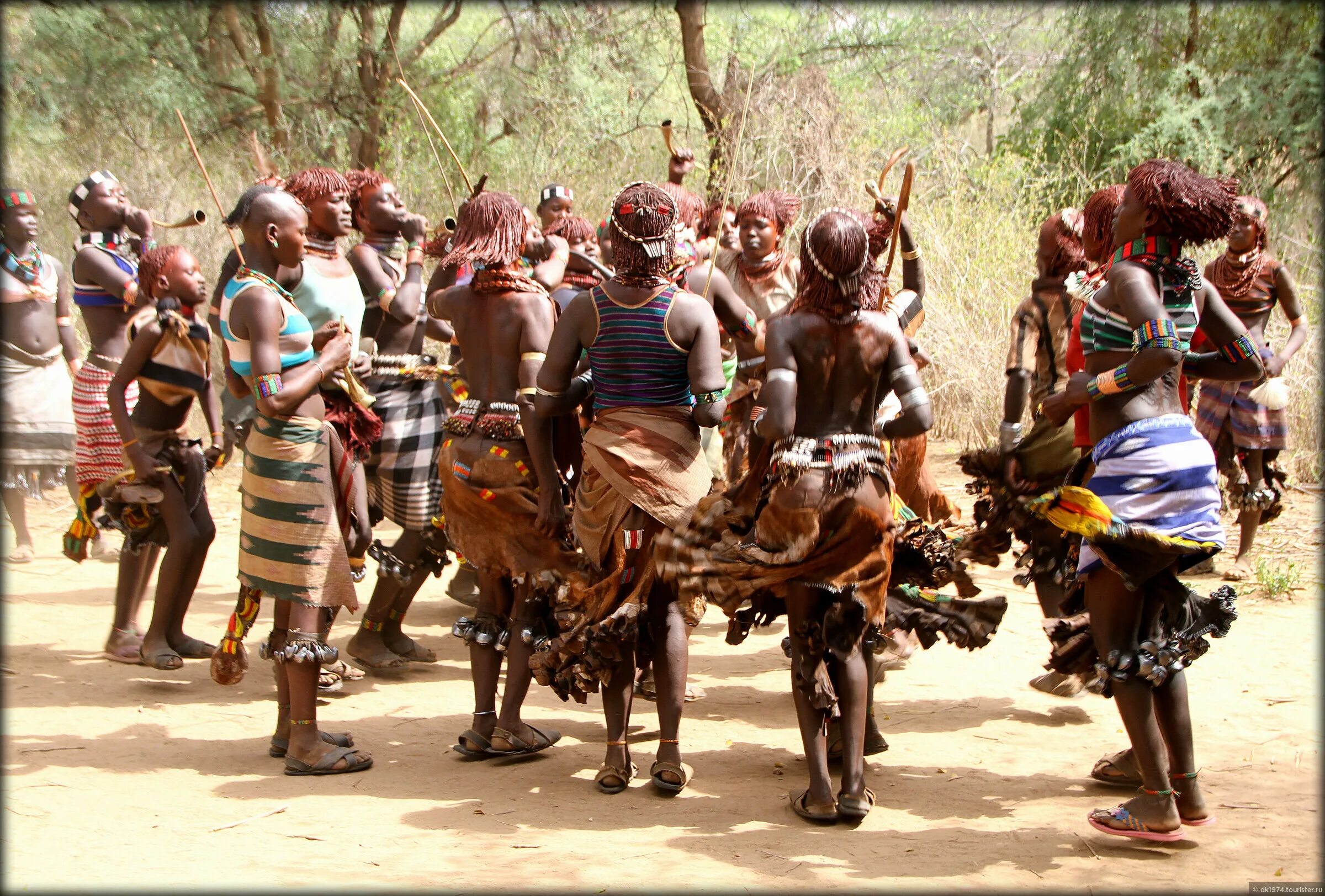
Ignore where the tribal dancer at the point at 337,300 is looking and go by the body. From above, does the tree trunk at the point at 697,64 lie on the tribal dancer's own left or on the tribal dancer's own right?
on the tribal dancer's own left

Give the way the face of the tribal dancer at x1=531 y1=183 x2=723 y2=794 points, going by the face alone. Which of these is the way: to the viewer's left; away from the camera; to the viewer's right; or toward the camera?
away from the camera

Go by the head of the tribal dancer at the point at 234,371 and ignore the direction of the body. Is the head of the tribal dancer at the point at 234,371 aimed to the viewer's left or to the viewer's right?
to the viewer's right

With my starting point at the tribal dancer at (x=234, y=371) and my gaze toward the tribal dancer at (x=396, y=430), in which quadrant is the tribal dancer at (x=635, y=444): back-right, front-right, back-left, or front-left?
front-right

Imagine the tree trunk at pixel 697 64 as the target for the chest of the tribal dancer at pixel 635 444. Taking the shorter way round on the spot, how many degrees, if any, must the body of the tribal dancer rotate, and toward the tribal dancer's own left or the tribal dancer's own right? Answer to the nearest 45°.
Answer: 0° — they already face it

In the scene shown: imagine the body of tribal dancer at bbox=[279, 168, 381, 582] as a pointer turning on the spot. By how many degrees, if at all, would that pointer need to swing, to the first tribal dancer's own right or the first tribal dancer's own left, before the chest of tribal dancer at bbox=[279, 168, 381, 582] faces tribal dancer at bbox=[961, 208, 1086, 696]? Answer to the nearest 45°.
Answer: approximately 45° to the first tribal dancer's own left

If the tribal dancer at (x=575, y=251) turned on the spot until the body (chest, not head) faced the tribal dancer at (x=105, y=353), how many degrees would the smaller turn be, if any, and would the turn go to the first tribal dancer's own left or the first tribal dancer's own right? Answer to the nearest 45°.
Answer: approximately 135° to the first tribal dancer's own right

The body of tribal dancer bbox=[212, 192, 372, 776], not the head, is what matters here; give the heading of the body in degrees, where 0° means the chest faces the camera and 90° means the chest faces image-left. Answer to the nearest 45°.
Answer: approximately 270°

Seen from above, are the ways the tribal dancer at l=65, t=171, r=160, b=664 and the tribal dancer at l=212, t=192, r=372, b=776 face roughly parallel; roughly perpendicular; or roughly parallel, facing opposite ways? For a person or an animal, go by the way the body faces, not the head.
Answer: roughly parallel

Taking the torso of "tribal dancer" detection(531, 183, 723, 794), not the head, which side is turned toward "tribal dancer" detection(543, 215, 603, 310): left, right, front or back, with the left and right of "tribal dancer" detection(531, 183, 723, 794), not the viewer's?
front

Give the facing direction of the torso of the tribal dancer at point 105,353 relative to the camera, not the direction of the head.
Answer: to the viewer's right

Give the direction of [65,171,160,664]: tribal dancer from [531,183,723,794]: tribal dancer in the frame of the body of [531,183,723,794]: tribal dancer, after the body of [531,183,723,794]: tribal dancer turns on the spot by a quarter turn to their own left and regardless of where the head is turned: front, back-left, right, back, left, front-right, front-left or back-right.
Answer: front-right

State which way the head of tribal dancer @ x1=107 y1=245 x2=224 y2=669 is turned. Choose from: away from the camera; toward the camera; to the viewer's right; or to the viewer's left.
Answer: to the viewer's right

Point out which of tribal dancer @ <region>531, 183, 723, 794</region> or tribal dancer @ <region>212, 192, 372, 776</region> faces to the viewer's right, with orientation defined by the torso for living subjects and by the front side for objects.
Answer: tribal dancer @ <region>212, 192, 372, 776</region>

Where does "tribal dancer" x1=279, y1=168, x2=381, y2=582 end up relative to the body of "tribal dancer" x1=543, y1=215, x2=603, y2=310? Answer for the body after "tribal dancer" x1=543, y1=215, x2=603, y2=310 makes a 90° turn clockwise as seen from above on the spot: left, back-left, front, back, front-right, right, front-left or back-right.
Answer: front

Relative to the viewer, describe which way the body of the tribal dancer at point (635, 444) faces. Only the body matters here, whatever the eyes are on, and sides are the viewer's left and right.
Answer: facing away from the viewer
